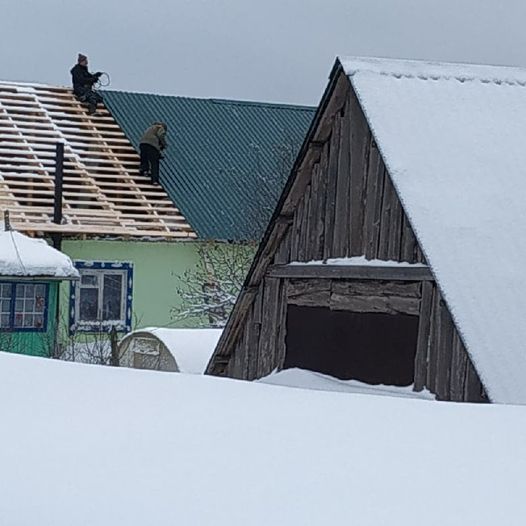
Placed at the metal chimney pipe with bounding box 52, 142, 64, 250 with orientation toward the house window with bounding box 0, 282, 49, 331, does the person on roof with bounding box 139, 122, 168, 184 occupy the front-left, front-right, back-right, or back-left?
back-left

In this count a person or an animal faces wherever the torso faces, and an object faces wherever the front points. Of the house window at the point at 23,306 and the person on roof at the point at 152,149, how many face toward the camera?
1

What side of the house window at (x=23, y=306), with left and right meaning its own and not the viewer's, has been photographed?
front

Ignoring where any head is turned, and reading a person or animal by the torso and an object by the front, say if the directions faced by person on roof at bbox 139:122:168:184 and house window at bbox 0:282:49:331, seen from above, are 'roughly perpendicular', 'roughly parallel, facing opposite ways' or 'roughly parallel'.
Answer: roughly perpendicular
